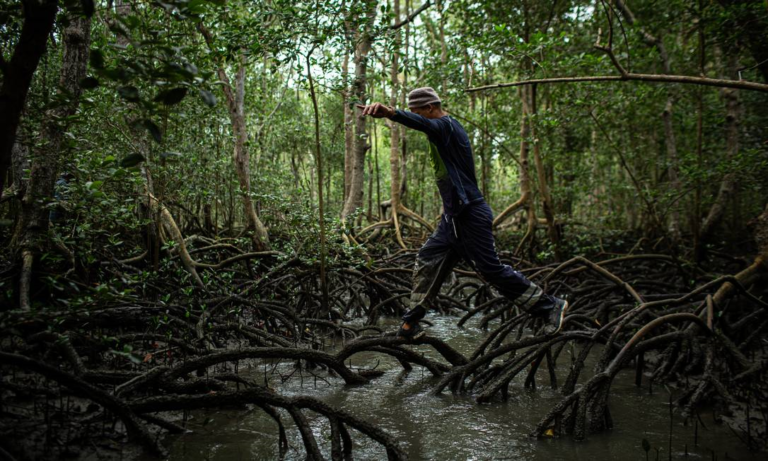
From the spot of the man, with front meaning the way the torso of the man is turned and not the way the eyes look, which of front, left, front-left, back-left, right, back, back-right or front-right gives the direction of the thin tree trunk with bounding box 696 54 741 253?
back-right

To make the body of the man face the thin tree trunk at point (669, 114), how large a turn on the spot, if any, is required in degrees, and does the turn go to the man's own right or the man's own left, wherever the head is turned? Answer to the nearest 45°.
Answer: approximately 135° to the man's own right

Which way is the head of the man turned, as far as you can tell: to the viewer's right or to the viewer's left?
to the viewer's left

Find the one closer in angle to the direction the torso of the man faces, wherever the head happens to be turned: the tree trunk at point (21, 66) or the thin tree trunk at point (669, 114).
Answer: the tree trunk

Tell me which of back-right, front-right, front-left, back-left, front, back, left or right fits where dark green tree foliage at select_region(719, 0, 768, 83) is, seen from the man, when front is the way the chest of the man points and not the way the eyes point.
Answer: back-right

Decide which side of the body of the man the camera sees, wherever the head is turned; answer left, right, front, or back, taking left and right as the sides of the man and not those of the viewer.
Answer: left

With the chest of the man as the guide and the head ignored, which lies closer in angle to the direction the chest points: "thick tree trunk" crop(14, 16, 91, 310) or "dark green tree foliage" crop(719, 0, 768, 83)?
the thick tree trunk

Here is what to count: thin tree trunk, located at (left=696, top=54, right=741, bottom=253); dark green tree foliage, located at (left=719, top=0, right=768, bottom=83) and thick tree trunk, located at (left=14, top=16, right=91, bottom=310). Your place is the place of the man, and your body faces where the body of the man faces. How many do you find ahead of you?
1
